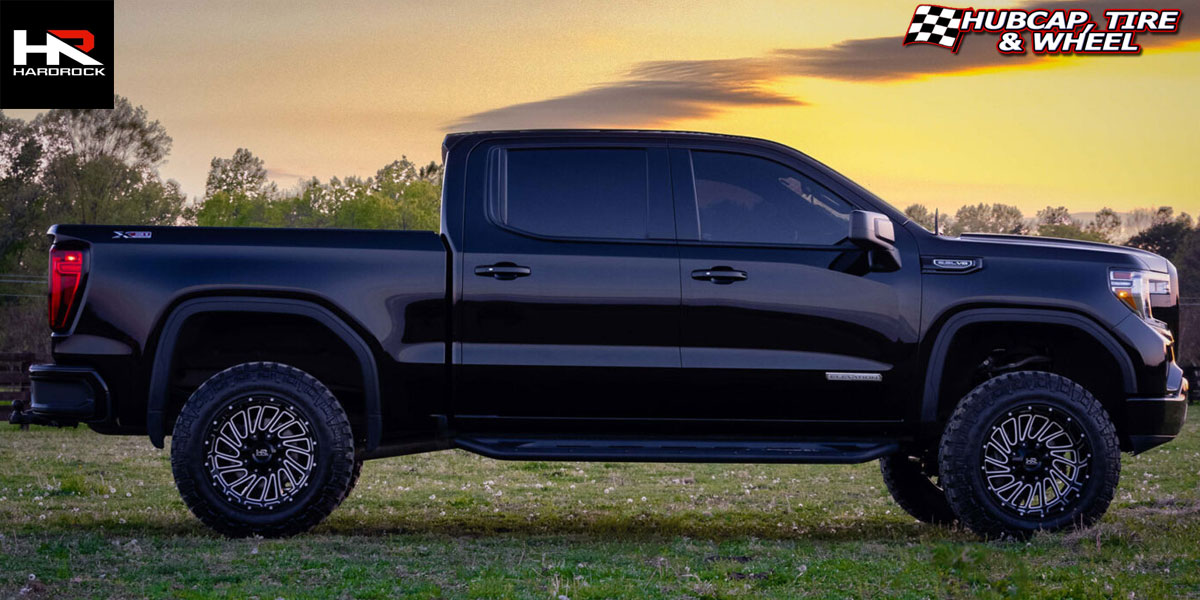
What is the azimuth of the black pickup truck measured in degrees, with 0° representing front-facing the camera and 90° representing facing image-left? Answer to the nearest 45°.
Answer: approximately 270°
